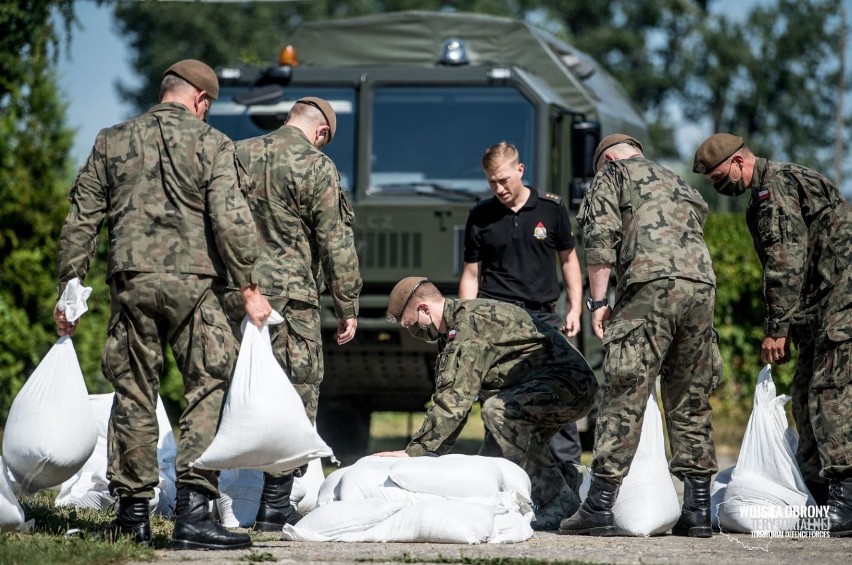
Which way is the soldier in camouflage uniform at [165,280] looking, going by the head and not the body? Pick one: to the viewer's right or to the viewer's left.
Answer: to the viewer's right

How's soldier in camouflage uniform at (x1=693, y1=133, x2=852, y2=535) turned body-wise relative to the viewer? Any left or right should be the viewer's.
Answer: facing to the left of the viewer

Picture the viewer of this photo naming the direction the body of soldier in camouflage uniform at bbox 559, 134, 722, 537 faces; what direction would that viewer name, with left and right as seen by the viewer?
facing away from the viewer and to the left of the viewer

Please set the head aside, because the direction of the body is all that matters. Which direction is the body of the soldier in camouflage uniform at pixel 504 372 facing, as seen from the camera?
to the viewer's left

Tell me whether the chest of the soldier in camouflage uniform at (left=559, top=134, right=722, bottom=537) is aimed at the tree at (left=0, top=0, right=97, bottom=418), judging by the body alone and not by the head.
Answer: yes

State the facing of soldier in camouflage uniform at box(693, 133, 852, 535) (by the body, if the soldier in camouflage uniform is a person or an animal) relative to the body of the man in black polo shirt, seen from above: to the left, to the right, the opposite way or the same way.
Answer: to the right

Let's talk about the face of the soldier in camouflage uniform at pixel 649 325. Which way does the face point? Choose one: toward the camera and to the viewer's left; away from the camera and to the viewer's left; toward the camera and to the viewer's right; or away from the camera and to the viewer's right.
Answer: away from the camera and to the viewer's left

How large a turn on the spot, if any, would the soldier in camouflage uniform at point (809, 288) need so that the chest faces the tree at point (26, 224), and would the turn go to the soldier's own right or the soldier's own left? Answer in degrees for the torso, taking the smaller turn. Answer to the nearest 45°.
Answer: approximately 45° to the soldier's own right

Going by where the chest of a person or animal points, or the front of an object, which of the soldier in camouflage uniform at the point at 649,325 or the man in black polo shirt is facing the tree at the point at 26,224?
the soldier in camouflage uniform

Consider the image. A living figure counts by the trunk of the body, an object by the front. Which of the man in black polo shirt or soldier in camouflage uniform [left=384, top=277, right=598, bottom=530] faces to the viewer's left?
the soldier in camouflage uniform
